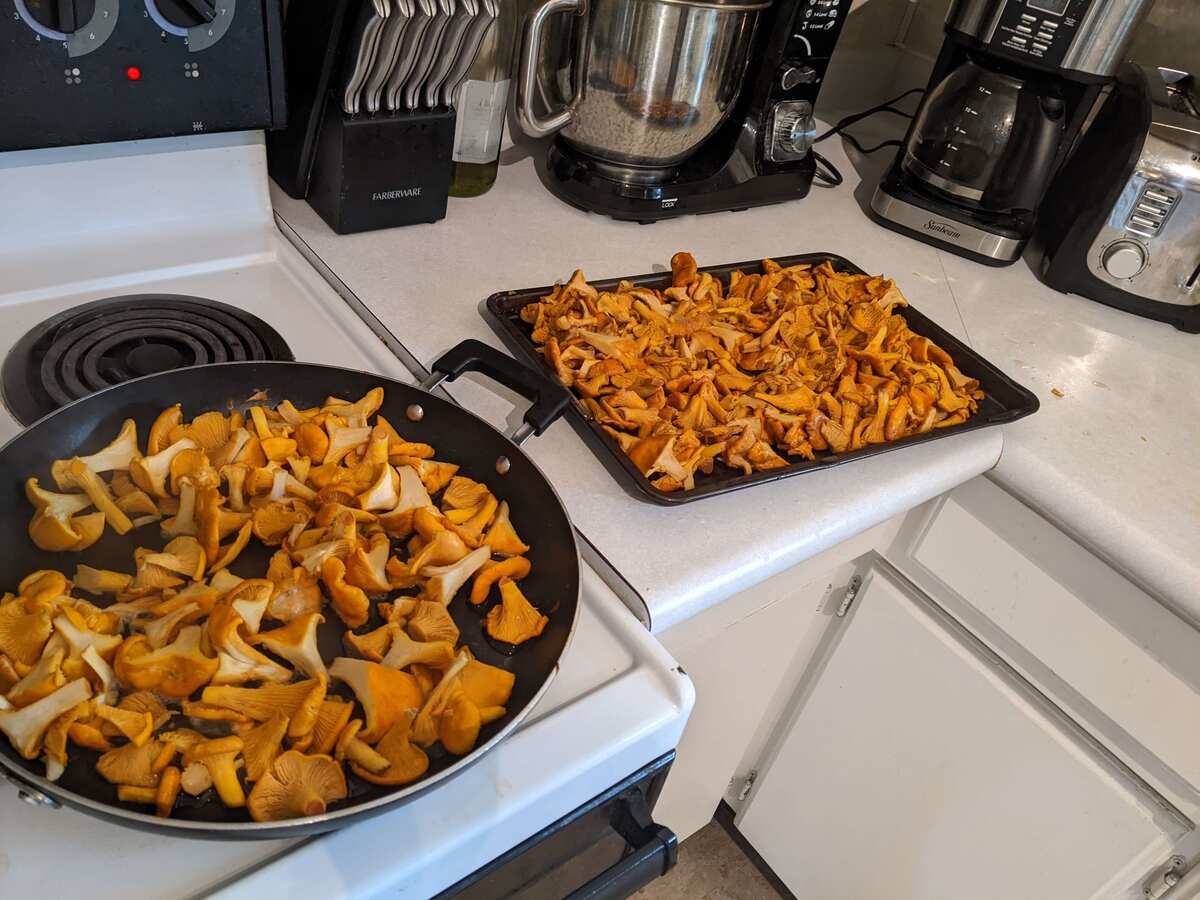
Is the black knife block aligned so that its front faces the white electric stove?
yes

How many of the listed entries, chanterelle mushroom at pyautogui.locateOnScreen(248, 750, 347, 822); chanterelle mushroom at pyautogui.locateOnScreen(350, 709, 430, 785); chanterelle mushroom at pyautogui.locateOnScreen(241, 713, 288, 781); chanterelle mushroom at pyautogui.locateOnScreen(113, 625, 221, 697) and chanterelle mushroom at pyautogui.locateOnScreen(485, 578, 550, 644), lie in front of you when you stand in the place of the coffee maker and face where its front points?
5

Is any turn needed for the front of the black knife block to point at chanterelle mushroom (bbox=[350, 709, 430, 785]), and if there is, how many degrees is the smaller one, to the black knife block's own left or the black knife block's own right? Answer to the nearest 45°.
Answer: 0° — it already faces it

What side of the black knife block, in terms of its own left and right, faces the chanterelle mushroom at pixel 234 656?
front

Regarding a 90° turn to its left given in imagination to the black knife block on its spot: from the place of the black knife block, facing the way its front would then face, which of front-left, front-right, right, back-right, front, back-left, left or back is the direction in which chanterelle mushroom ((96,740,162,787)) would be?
right

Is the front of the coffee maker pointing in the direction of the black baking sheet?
yes

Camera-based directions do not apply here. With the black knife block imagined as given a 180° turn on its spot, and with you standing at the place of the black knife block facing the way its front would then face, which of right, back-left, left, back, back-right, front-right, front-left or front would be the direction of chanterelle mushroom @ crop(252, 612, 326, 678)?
back

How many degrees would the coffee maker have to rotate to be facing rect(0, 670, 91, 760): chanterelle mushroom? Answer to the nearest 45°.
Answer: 0° — it already faces it

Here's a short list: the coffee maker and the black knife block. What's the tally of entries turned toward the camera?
2

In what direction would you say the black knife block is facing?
toward the camera

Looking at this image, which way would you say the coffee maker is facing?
toward the camera

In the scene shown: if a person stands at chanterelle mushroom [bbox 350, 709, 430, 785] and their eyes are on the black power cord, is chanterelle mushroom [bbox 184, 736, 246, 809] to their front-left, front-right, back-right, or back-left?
back-left

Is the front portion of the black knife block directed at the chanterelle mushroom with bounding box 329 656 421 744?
yes

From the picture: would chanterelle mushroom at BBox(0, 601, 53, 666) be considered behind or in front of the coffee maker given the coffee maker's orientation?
in front
